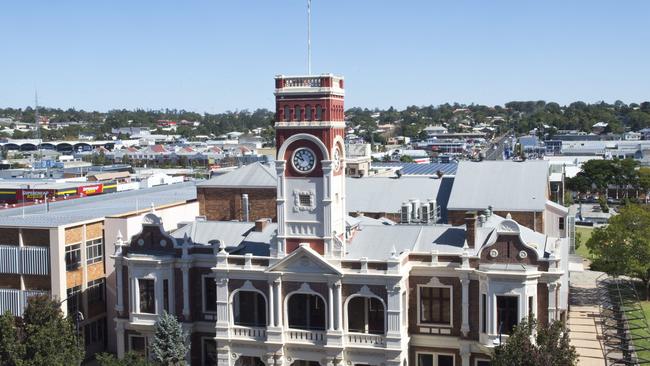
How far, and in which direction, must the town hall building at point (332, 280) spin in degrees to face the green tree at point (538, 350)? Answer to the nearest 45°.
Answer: approximately 45° to its left

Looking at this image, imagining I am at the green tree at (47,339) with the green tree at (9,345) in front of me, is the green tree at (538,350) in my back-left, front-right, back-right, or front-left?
back-left

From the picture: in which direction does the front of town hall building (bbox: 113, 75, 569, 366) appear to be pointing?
toward the camera

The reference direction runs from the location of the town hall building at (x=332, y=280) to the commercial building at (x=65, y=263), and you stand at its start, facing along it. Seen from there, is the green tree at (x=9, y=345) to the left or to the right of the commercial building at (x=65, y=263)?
left

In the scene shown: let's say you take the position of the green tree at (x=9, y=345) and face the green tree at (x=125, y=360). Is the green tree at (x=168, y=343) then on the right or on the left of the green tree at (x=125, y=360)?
left

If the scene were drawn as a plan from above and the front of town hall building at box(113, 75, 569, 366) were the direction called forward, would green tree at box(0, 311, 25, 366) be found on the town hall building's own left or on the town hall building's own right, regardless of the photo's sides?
on the town hall building's own right

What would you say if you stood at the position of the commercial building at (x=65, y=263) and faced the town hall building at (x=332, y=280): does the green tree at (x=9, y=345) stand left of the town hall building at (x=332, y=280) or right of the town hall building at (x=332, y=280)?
right

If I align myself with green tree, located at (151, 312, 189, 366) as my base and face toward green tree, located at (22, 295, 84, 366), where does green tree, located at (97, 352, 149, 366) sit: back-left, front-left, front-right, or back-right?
front-left

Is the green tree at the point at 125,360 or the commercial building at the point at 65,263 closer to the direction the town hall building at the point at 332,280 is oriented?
the green tree

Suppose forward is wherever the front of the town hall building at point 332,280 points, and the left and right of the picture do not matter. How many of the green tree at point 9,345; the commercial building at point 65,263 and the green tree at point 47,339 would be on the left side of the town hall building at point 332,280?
0

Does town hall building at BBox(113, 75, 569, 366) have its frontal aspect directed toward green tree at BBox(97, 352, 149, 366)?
no

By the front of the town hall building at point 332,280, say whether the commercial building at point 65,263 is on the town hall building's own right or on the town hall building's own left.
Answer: on the town hall building's own right

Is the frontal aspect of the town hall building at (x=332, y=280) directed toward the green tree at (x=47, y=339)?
no
